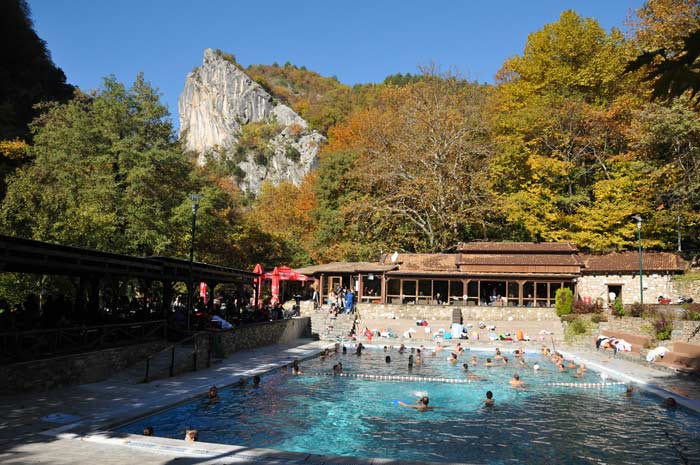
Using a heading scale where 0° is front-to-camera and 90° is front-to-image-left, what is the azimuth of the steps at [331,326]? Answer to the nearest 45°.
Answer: approximately 0°

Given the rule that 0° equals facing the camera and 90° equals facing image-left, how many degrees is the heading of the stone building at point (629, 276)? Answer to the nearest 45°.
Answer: approximately 0°

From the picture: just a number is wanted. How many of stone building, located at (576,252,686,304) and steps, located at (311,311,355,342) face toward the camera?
2

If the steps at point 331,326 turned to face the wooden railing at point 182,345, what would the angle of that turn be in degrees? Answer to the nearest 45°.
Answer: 0° — it already faces it

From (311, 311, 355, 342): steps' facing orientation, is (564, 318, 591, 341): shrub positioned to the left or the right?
on its left

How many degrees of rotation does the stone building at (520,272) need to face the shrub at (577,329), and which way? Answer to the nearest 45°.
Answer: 0° — it already faces it

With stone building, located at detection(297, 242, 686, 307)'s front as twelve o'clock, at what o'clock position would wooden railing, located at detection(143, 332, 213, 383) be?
The wooden railing is roughly at 1 o'clock from the stone building.

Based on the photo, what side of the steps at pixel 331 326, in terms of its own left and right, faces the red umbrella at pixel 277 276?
right

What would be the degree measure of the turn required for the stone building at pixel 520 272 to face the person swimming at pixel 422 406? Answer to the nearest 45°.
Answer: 0° — it already faces them

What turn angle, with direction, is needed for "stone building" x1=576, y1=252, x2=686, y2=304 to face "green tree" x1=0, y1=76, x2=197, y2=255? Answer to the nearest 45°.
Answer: approximately 45° to its right

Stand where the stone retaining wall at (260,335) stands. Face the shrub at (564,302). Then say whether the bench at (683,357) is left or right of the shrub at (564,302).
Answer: right

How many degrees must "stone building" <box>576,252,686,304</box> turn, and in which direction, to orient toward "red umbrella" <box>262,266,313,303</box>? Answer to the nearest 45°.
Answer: approximately 45° to its right
